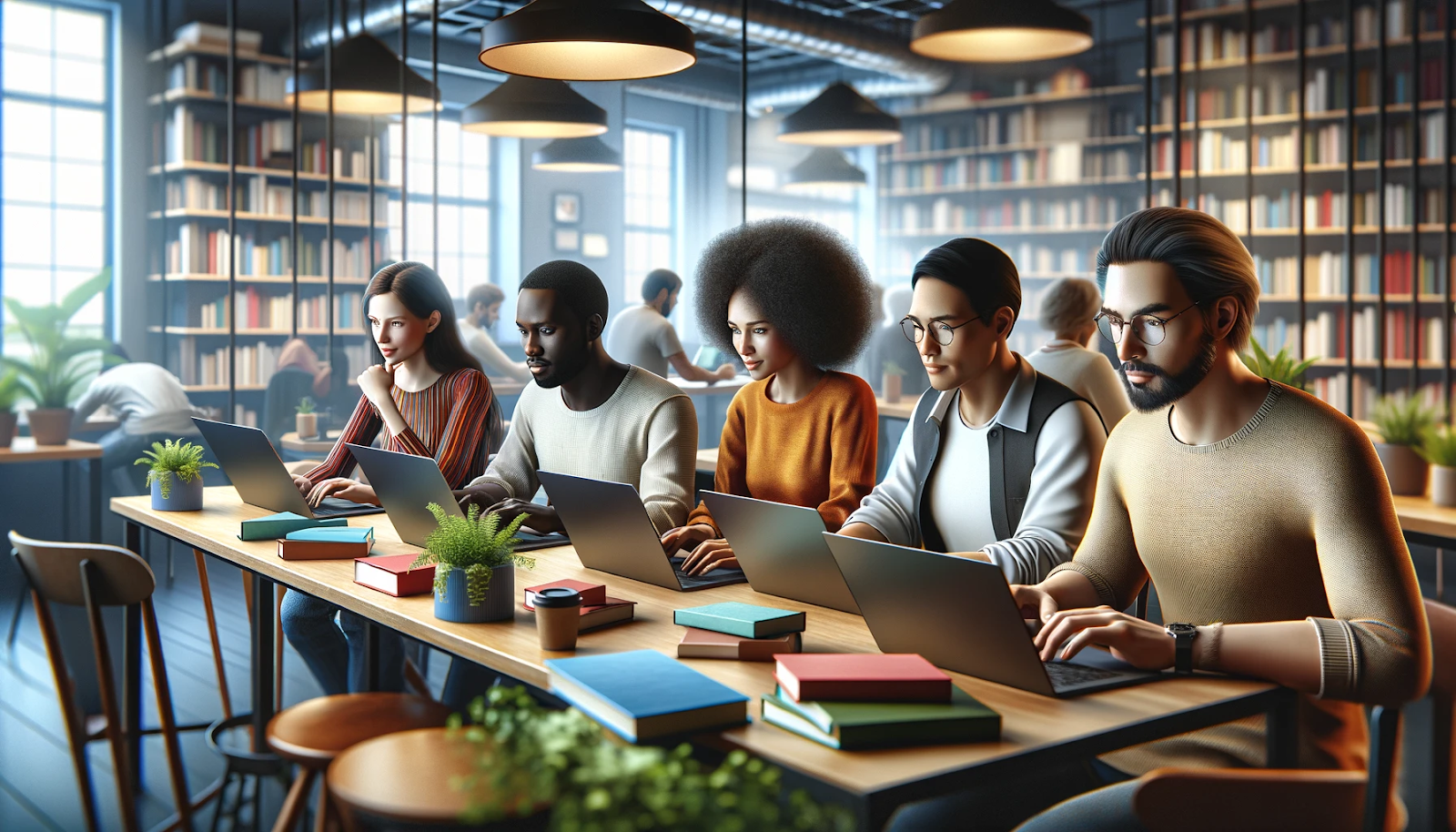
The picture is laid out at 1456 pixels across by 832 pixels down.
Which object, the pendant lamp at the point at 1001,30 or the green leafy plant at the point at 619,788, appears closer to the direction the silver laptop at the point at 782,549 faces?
the pendant lamp

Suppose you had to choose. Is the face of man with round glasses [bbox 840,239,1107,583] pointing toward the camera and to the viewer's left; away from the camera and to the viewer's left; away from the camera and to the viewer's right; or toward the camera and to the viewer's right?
toward the camera and to the viewer's left

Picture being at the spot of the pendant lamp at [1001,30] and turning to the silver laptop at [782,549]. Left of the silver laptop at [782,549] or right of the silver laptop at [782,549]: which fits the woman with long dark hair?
right

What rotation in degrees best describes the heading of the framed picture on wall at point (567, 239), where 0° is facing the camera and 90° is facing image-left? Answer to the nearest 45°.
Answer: approximately 0°

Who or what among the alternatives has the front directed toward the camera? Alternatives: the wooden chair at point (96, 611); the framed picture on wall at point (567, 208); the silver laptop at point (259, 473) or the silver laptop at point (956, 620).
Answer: the framed picture on wall

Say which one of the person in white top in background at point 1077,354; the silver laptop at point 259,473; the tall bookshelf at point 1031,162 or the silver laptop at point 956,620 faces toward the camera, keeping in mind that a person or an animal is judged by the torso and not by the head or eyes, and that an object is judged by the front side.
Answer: the tall bookshelf

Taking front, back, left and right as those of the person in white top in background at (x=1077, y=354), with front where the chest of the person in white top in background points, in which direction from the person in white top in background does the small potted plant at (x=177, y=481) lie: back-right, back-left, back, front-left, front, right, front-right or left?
back

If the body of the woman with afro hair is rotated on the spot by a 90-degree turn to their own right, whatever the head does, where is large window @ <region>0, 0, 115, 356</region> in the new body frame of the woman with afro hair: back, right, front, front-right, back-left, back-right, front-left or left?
front

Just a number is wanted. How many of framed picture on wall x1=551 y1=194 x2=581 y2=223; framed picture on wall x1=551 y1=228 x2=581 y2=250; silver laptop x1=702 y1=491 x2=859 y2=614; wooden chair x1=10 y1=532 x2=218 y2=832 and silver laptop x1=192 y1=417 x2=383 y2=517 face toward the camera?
2

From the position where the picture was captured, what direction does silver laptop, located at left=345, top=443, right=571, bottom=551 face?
facing away from the viewer and to the right of the viewer

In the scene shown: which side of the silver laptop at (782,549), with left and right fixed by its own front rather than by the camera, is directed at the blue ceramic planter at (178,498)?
left
